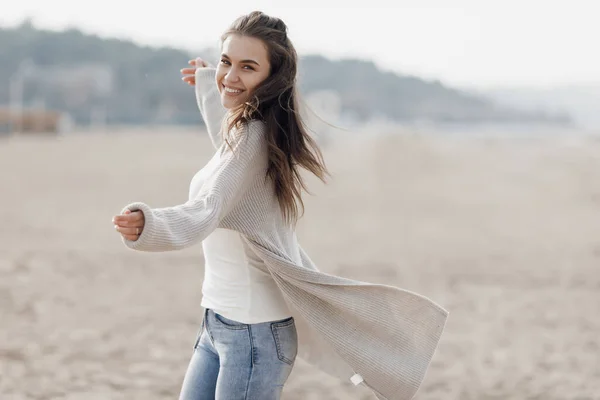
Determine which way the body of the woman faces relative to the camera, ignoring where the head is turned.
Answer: to the viewer's left
